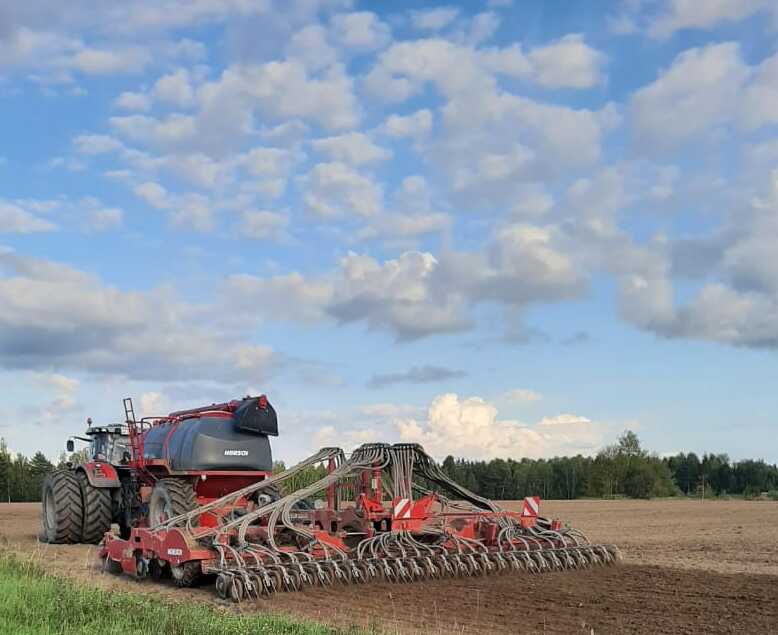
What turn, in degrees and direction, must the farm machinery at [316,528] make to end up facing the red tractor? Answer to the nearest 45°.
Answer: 0° — it already faces it

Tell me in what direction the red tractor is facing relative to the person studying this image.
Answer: facing away from the viewer and to the left of the viewer

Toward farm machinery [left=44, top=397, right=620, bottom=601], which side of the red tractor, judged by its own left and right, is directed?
back

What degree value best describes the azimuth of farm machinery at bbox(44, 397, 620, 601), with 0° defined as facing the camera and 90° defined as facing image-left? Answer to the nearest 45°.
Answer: approximately 135°
